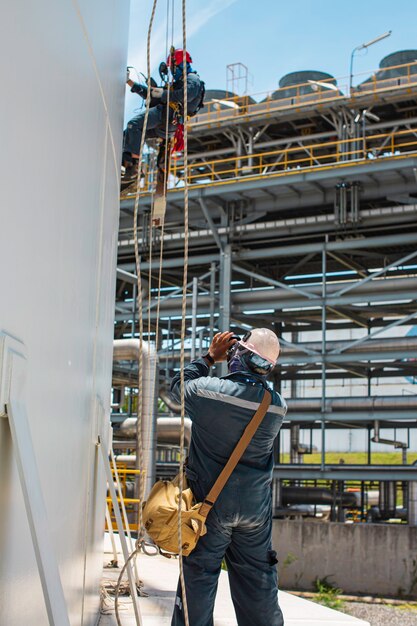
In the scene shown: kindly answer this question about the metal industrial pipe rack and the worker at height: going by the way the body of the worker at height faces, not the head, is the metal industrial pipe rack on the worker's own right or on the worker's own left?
on the worker's own right

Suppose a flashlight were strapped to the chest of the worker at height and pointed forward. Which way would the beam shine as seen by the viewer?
to the viewer's left

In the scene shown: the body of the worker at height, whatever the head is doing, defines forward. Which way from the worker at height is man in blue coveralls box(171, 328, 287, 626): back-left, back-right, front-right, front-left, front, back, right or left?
left
